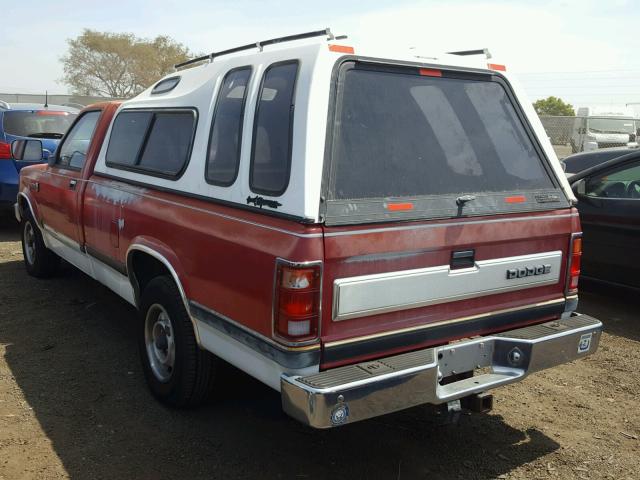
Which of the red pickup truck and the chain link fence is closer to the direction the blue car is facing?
the chain link fence

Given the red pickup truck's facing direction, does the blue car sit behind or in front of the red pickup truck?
in front

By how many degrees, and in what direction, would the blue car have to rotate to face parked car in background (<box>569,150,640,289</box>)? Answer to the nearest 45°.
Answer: approximately 135° to its right

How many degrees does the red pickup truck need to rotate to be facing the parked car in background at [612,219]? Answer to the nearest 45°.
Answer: approximately 90° to its right

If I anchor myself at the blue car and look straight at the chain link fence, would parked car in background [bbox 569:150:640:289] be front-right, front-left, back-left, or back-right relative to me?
front-right

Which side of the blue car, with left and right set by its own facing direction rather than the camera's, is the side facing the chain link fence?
right

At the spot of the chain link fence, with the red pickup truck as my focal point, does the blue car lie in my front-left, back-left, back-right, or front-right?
front-right

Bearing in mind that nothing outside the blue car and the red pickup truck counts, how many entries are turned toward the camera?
0

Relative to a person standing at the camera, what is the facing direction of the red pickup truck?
facing away from the viewer and to the left of the viewer

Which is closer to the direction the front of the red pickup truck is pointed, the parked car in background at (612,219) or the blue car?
the blue car
